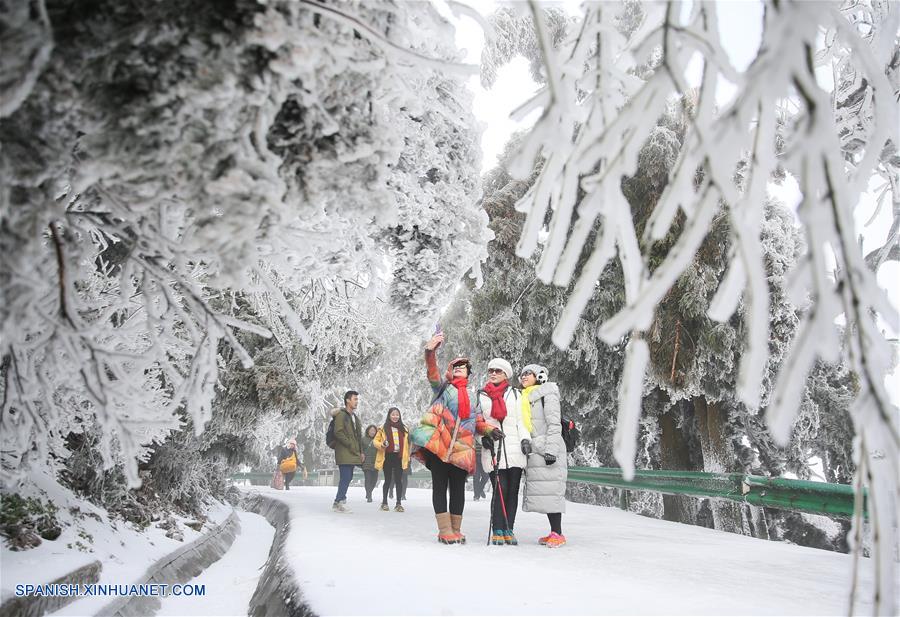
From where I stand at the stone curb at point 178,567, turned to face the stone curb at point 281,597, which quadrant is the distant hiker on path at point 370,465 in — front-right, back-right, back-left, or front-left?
back-left

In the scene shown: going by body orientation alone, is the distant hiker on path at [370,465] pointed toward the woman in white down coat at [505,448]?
yes

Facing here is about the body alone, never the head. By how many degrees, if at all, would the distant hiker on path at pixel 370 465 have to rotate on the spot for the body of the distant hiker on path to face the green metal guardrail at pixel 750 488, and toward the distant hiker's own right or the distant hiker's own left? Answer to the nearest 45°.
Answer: approximately 45° to the distant hiker's own left

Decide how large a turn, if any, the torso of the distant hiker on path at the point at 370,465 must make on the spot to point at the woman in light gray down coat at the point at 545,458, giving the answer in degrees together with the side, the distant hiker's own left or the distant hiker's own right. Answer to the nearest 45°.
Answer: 0° — they already face them

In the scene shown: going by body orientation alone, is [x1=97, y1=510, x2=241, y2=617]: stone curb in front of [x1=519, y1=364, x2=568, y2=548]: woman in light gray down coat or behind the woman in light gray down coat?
in front

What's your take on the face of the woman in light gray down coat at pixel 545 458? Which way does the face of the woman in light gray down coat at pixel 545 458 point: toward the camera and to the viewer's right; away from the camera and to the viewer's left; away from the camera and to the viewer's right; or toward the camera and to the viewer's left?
toward the camera and to the viewer's left

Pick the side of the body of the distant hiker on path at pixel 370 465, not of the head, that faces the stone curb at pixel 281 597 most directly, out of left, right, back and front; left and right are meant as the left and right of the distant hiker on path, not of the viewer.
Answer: front

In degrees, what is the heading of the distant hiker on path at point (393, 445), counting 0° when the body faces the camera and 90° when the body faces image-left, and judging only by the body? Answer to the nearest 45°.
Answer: approximately 0°
